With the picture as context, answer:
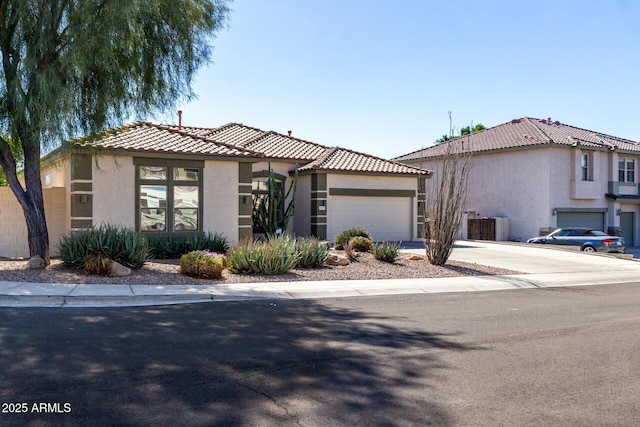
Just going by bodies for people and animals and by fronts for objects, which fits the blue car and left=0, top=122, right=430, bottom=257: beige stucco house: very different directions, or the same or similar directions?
very different directions

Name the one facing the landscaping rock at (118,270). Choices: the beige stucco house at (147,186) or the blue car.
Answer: the beige stucco house

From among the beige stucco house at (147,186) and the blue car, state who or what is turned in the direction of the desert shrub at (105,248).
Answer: the beige stucco house

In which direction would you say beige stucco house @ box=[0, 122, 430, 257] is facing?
toward the camera

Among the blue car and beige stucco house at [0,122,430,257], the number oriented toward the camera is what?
1

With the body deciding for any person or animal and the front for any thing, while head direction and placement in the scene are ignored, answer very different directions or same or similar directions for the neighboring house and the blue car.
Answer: very different directions

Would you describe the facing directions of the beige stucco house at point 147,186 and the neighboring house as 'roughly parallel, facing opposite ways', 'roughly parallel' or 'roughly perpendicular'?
roughly parallel

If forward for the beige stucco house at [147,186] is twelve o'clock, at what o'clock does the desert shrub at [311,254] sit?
The desert shrub is roughly at 10 o'clock from the beige stucco house.

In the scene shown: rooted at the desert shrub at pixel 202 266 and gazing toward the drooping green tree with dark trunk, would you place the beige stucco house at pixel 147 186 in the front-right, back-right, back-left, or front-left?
front-right

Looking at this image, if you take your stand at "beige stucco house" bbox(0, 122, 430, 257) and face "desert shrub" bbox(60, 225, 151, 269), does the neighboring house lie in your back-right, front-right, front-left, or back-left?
back-left

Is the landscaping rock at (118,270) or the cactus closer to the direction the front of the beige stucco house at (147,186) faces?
the landscaping rock

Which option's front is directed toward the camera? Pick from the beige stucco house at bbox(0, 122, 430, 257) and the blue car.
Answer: the beige stucco house
